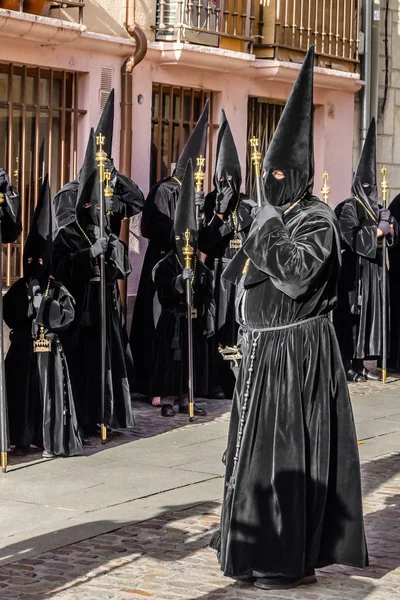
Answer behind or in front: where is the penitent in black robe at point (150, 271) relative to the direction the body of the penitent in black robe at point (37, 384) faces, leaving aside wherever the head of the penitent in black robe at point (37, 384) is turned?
behind

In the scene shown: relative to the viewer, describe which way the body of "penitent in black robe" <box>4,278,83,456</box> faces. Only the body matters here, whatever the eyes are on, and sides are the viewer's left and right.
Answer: facing the viewer

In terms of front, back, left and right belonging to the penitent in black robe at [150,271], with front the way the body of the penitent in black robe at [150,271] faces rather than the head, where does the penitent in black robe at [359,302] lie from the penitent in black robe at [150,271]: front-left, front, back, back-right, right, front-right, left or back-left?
front-left

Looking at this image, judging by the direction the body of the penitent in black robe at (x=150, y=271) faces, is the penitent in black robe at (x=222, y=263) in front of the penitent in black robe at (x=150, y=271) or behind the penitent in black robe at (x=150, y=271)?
in front

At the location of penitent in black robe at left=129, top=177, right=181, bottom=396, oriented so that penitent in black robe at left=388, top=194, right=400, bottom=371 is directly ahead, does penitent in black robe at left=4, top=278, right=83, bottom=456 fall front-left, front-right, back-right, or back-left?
back-right

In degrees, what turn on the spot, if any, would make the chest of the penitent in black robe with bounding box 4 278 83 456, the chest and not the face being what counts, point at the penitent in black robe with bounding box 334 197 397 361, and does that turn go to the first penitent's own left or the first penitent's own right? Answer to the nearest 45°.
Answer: approximately 135° to the first penitent's own left
